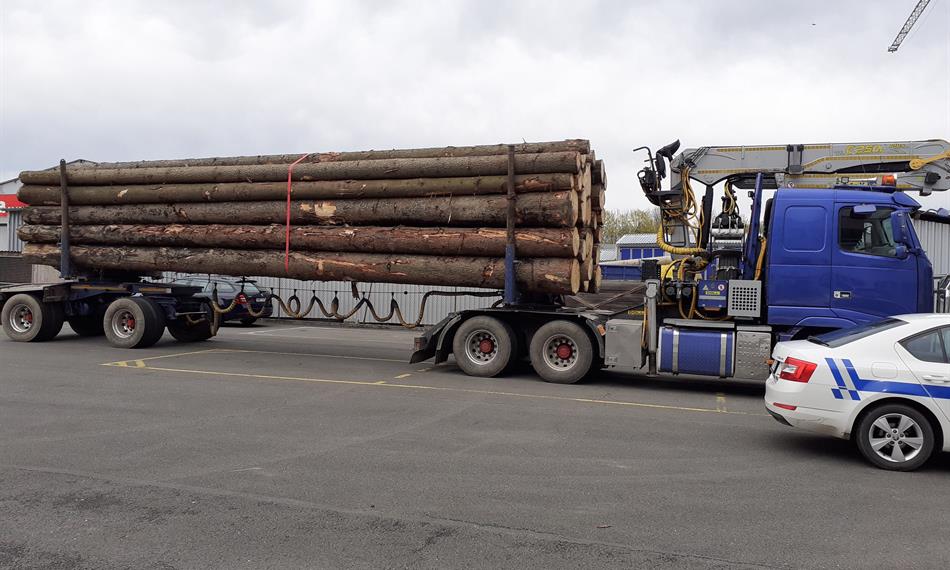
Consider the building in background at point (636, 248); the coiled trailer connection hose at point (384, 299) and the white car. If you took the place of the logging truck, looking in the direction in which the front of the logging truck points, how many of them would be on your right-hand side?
1

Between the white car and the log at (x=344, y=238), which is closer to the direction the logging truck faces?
the white car

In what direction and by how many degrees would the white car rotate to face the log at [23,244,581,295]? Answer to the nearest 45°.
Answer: approximately 180°

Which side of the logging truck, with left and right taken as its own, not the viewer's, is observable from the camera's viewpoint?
right

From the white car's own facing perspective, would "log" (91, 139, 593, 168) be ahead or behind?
behind

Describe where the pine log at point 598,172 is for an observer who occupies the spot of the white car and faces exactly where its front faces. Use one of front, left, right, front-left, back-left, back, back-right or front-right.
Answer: back-left

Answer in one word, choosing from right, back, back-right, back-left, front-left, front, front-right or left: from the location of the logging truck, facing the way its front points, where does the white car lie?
right

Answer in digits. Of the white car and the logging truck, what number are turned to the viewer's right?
2

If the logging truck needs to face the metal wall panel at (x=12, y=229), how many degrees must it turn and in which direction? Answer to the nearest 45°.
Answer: approximately 135° to its left

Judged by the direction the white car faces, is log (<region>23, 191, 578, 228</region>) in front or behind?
behind

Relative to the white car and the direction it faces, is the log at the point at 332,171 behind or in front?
behind

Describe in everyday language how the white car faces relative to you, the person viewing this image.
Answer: facing to the right of the viewer
